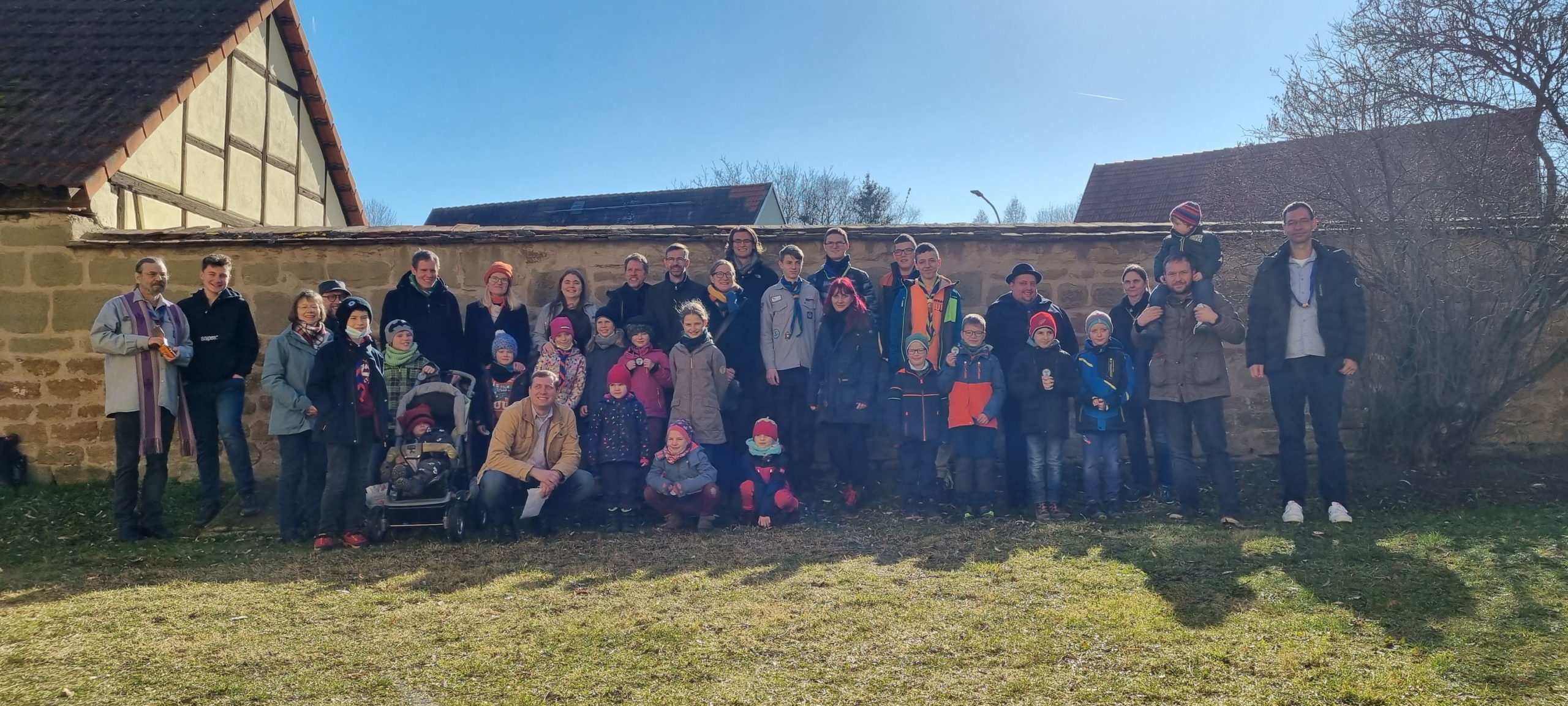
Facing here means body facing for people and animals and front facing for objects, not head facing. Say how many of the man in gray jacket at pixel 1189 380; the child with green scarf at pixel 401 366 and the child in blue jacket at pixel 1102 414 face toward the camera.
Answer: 3

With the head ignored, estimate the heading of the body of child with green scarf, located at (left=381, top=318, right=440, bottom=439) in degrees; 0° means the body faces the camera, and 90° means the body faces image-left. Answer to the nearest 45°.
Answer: approximately 0°

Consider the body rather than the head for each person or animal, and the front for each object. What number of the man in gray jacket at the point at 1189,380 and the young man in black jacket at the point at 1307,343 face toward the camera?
2

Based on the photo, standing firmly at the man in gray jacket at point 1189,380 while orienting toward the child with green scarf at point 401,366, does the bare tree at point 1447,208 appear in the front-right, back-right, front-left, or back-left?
back-right

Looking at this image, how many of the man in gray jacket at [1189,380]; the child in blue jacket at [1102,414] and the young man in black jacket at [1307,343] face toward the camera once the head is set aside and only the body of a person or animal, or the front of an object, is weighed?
3

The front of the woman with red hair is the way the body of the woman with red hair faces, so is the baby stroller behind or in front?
in front

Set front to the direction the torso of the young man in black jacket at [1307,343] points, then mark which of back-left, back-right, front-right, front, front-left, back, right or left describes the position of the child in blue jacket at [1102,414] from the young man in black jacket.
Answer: right

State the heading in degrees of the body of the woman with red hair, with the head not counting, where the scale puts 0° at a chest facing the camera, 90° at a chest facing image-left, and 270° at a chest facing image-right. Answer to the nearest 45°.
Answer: approximately 45°

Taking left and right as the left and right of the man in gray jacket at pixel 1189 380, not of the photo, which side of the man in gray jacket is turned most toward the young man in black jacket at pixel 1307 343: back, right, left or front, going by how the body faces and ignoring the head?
left

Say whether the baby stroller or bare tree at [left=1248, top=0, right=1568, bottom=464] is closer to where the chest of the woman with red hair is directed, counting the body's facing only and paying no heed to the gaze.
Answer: the baby stroller

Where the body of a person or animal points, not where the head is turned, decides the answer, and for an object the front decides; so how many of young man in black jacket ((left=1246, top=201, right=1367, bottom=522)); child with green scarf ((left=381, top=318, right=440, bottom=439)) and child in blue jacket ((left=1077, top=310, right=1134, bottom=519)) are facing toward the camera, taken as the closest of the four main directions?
3
